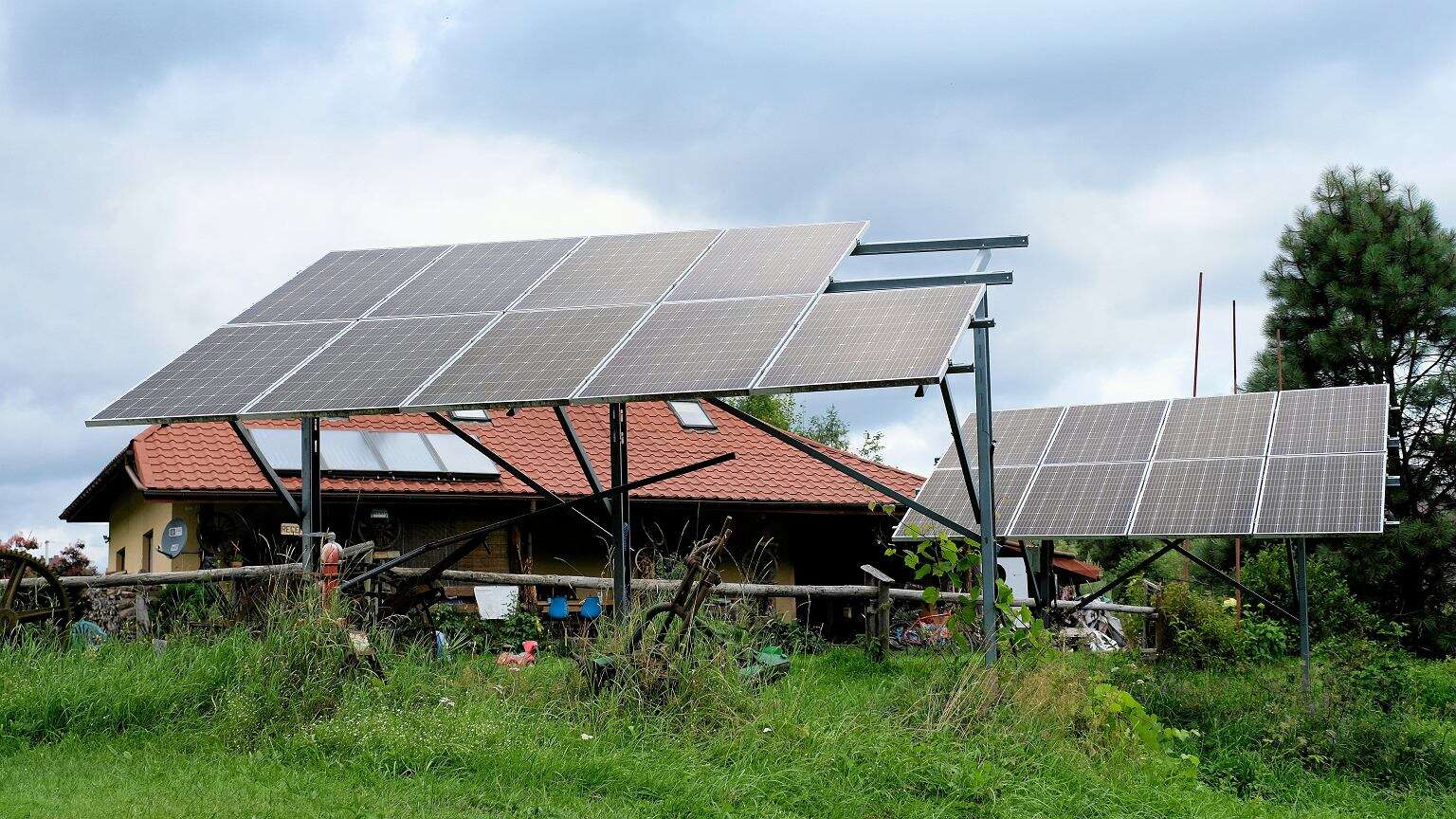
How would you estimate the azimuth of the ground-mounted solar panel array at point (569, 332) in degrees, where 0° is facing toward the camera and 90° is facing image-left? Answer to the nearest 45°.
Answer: approximately 45°

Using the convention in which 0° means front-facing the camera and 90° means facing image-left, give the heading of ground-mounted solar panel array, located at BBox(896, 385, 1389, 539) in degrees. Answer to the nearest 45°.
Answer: approximately 45°

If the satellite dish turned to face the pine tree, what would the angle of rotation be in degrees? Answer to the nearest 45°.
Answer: approximately 135° to its left
